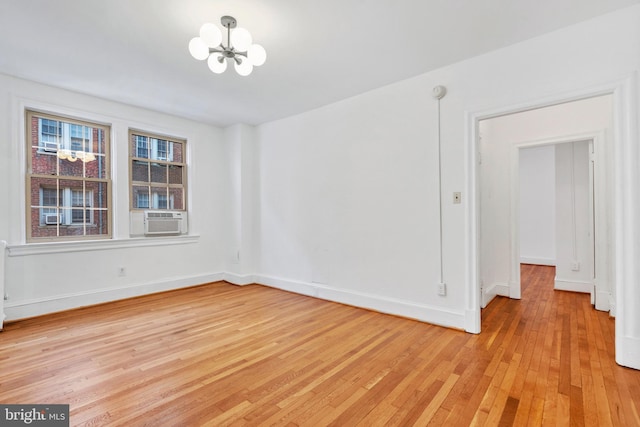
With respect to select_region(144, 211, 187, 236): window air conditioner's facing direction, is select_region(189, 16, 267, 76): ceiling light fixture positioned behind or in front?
in front

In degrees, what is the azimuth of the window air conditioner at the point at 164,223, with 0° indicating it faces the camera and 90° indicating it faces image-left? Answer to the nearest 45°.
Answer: approximately 315°

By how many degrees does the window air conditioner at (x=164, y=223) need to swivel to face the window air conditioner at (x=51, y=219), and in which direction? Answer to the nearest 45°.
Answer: approximately 135° to its right

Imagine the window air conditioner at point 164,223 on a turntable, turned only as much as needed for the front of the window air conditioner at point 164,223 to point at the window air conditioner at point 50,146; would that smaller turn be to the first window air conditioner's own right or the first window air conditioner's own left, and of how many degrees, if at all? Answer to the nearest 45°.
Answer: approximately 135° to the first window air conditioner's own right
